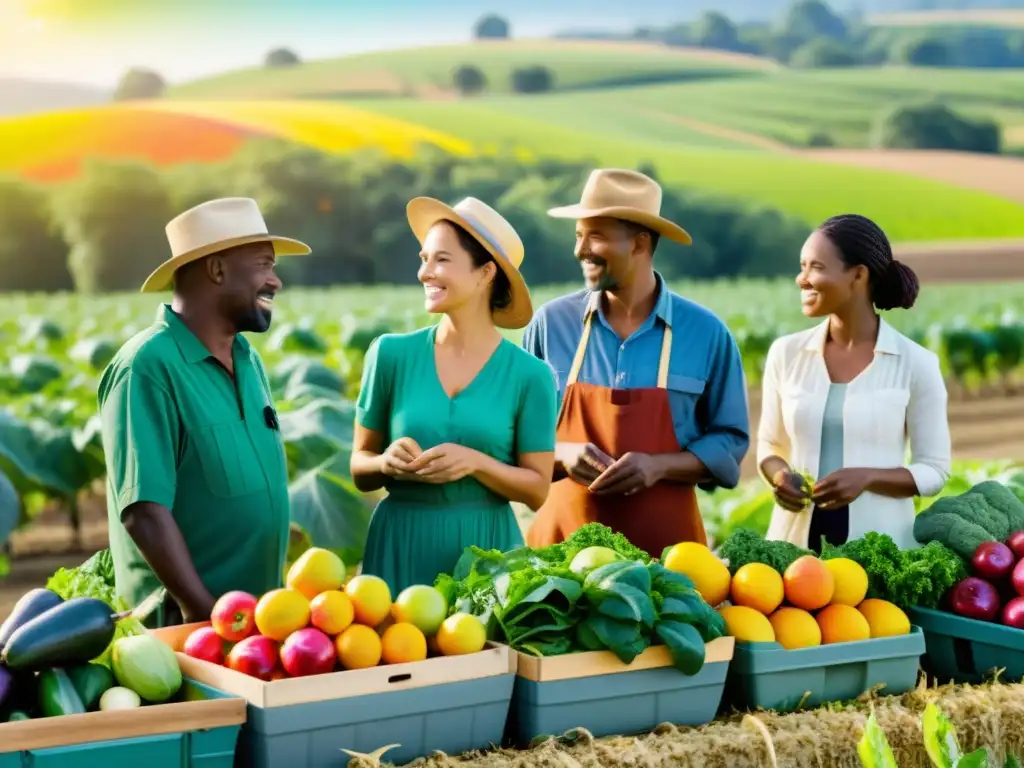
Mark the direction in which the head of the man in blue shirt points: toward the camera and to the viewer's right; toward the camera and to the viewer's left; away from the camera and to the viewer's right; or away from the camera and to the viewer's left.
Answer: toward the camera and to the viewer's left

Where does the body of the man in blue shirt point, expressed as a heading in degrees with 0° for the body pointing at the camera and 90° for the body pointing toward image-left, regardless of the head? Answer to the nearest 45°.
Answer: approximately 45°

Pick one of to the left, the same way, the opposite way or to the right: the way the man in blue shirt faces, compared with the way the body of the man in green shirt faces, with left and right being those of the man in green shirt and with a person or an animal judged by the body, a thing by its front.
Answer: to the right

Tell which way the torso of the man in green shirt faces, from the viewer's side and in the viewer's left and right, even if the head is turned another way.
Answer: facing the viewer and to the right of the viewer

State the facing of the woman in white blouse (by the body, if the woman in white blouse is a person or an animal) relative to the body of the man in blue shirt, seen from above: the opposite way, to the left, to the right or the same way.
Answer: the same way

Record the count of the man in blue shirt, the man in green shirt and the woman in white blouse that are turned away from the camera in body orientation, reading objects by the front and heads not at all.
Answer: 0

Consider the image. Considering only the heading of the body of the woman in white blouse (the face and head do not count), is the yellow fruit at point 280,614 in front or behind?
in front

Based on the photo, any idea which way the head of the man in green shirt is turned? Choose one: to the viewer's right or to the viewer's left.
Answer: to the viewer's right

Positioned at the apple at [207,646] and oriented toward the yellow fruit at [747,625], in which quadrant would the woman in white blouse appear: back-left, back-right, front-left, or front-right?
front-left

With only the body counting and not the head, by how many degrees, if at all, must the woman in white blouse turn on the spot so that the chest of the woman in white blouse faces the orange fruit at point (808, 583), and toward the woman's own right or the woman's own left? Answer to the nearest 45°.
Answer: approximately 45° to the woman's own left

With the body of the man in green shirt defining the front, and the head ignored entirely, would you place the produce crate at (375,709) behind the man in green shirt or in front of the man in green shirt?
in front

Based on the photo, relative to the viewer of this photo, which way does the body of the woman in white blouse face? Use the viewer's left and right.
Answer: facing the viewer and to the left of the viewer

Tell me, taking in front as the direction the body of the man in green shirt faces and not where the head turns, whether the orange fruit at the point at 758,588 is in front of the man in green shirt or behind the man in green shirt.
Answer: in front

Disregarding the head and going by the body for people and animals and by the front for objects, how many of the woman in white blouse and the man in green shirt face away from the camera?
0

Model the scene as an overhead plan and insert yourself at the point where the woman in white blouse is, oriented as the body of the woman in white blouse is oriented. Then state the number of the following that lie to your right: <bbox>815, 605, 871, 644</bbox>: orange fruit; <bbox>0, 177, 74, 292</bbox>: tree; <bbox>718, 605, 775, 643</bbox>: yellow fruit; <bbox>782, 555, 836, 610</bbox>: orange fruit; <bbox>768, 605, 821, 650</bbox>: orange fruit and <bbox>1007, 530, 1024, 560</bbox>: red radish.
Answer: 1
